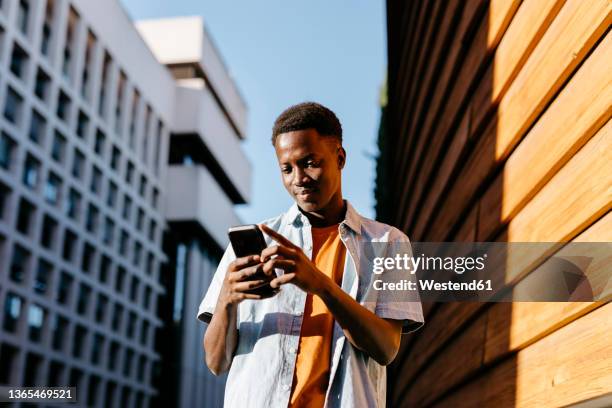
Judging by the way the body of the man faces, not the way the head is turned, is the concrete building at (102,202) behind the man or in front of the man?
behind

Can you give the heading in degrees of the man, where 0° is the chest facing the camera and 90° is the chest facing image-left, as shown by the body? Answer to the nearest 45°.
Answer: approximately 0°
